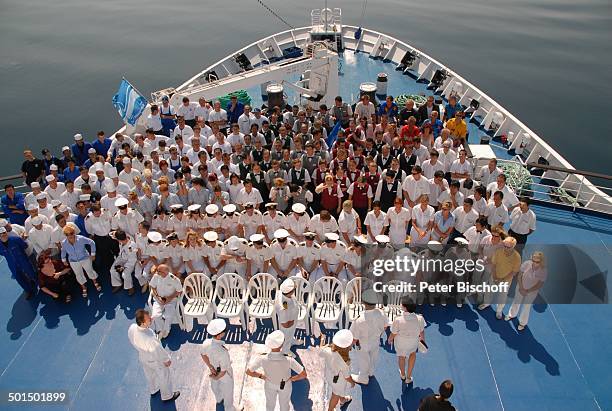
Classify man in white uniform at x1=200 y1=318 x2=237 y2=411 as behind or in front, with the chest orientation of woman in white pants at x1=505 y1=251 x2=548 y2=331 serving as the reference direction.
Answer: in front

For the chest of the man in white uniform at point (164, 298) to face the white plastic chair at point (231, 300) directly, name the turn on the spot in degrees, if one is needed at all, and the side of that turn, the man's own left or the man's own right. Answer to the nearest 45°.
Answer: approximately 90° to the man's own left

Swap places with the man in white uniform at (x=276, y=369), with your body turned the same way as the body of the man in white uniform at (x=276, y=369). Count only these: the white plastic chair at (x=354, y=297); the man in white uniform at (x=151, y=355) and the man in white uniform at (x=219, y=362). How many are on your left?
2

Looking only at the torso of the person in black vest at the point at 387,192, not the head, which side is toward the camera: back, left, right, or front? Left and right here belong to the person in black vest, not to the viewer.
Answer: front

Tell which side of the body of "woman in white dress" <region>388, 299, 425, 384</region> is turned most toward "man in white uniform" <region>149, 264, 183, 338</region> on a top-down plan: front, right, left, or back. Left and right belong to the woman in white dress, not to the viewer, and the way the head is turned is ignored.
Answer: left

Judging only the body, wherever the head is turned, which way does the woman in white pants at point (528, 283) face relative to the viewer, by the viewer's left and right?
facing the viewer and to the left of the viewer

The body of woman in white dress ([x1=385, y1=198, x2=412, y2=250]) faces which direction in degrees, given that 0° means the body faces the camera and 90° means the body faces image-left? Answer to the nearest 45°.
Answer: approximately 0°

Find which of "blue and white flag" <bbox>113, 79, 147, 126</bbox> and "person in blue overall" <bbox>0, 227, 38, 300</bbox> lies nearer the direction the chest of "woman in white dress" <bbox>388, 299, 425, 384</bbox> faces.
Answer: the blue and white flag

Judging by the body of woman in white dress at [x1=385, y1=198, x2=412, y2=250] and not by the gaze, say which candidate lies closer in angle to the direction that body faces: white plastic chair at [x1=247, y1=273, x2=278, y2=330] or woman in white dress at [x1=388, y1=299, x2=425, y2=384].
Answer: the woman in white dress

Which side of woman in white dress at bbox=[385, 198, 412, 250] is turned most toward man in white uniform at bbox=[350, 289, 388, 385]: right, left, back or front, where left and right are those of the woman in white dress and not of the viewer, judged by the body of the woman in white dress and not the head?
front
